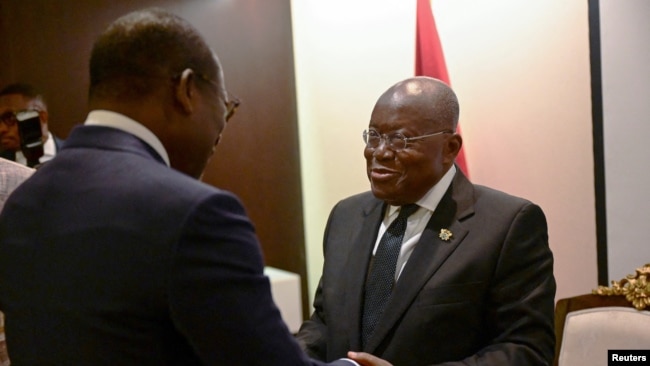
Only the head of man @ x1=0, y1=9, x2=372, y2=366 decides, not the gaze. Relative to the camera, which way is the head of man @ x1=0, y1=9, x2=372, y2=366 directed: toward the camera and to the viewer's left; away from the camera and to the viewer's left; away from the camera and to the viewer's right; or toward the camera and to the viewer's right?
away from the camera and to the viewer's right

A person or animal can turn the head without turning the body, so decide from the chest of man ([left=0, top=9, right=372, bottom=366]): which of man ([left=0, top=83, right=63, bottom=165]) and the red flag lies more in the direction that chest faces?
the red flag

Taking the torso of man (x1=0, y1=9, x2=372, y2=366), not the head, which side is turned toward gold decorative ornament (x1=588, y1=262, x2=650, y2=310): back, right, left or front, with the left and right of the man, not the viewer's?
front

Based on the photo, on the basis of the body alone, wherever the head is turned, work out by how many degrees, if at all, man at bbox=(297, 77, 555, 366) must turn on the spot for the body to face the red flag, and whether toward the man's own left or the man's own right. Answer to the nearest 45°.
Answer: approximately 135° to the man's own right

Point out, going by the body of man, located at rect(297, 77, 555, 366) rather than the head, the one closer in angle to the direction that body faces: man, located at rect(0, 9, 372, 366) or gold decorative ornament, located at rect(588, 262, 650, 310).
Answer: the man

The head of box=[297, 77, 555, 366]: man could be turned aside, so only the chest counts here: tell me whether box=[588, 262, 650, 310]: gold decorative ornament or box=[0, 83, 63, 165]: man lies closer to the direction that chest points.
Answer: the man

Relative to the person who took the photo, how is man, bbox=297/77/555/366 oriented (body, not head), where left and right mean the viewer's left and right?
facing the viewer and to the left of the viewer

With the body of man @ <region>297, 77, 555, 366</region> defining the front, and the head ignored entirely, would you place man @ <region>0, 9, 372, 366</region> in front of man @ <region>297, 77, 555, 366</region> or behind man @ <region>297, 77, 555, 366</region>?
in front

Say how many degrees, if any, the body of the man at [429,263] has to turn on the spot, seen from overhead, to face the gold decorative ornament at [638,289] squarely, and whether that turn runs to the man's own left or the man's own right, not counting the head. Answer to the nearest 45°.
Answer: approximately 135° to the man's own left

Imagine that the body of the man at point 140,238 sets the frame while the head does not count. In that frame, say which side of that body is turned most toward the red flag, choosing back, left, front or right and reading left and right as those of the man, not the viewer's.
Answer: front

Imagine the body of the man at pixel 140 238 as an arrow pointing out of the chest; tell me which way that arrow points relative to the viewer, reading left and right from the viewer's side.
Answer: facing away from the viewer and to the right of the viewer

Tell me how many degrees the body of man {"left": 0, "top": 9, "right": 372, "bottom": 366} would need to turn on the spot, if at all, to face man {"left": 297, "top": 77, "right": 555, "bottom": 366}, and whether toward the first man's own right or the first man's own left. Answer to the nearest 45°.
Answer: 0° — they already face them

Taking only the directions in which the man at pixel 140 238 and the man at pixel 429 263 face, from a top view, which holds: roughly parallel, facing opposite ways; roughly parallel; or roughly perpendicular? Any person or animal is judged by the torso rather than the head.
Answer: roughly parallel, facing opposite ways

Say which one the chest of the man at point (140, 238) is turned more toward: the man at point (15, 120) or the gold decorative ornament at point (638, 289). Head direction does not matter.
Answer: the gold decorative ornament

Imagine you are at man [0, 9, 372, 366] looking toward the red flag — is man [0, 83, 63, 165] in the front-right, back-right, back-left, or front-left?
front-left

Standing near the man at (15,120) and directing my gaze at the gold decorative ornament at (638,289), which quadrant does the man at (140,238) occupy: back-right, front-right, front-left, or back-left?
front-right
